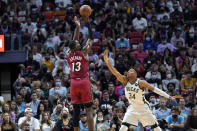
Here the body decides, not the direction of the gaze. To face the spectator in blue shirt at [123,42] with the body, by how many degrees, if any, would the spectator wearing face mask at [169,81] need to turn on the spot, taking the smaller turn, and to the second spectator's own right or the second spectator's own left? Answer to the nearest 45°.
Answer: approximately 135° to the second spectator's own right

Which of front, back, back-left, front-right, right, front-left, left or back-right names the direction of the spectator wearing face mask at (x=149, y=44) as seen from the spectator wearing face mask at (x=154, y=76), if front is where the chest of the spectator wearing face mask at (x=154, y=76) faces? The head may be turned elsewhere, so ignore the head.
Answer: back

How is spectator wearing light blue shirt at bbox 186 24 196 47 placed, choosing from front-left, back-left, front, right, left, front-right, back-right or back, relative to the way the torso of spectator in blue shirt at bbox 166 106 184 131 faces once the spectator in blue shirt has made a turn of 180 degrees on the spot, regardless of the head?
front

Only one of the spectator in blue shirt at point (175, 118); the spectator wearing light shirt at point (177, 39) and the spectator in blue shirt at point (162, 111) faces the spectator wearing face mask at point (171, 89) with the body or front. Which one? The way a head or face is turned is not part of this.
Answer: the spectator wearing light shirt at point (177, 39)

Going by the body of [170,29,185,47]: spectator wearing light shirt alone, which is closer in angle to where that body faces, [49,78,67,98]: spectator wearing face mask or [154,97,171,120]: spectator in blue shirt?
the spectator in blue shirt
